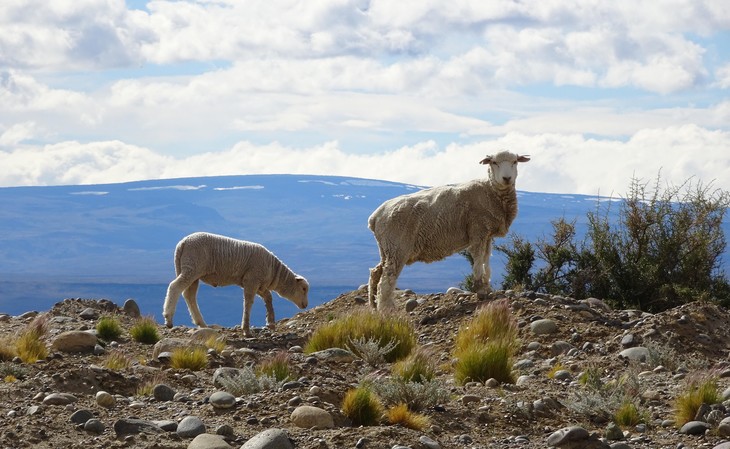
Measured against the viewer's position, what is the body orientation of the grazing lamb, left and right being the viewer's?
facing to the right of the viewer

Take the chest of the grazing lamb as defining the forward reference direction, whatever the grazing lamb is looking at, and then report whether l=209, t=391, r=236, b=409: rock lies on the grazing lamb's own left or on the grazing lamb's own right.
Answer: on the grazing lamb's own right

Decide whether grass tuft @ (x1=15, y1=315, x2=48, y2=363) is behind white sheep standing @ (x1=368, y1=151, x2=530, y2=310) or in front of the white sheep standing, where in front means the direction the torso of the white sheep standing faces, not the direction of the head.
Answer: behind

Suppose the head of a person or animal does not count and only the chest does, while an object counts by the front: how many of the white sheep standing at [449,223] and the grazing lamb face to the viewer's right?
2

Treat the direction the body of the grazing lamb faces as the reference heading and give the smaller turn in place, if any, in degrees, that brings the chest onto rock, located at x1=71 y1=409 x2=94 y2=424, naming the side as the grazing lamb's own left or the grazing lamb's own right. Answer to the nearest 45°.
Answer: approximately 90° to the grazing lamb's own right

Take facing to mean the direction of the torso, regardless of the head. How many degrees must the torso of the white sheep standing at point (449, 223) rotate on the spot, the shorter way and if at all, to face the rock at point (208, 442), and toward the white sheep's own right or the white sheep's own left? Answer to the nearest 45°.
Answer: approximately 90° to the white sheep's own right

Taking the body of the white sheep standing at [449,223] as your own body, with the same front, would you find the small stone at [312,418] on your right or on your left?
on your right

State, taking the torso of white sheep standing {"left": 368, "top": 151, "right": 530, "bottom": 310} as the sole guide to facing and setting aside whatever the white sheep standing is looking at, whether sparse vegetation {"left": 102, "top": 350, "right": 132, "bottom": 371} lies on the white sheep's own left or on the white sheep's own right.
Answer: on the white sheep's own right

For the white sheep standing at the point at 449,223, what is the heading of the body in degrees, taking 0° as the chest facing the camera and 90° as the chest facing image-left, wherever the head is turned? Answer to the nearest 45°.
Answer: approximately 270°

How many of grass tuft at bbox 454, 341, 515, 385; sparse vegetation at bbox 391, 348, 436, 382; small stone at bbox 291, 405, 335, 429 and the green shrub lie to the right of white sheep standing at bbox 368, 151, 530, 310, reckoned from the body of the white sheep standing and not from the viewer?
3
